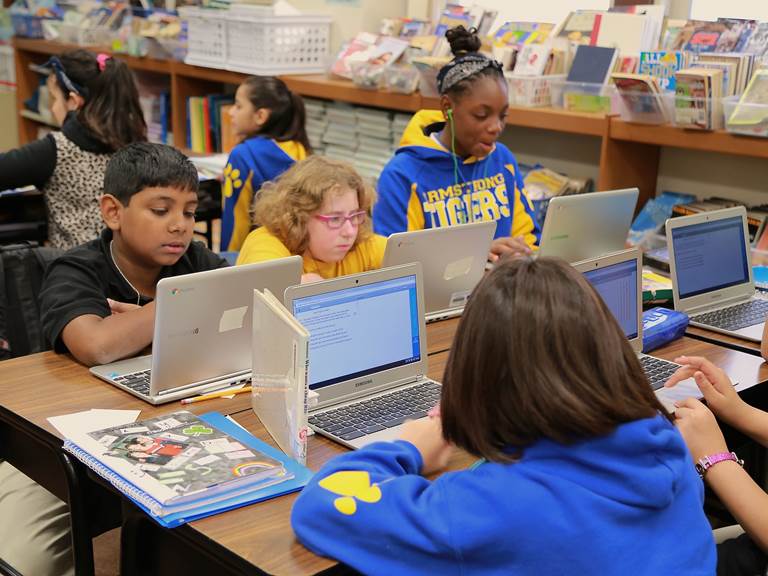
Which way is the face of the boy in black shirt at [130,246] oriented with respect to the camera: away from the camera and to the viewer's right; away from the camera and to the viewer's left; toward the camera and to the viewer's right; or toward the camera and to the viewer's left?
toward the camera and to the viewer's right

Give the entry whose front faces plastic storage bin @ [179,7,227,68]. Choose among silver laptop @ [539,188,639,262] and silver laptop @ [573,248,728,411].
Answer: silver laptop @ [539,188,639,262]

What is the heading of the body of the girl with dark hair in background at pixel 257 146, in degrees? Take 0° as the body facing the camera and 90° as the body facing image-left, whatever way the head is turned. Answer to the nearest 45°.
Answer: approximately 90°

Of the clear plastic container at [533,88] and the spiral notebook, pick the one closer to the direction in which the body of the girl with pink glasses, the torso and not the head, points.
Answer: the spiral notebook

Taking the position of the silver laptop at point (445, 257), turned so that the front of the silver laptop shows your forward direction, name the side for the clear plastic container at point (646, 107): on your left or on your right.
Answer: on your right

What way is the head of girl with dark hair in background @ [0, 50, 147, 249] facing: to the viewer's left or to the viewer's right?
to the viewer's left
